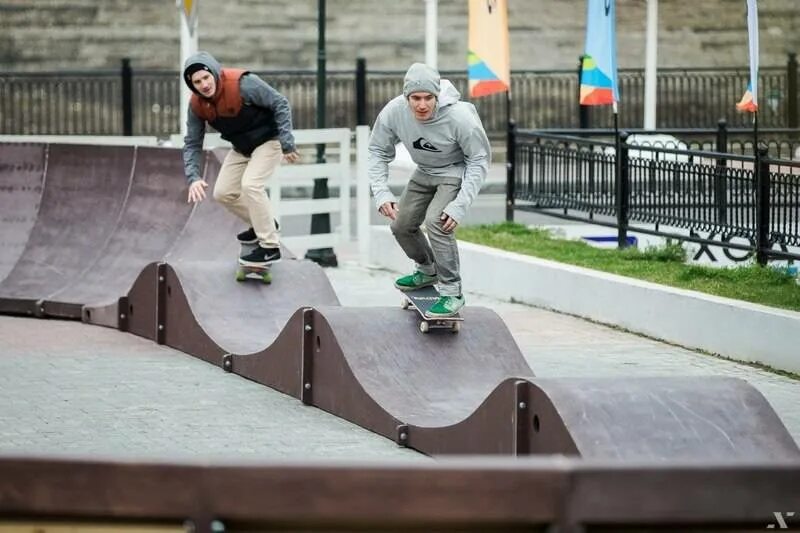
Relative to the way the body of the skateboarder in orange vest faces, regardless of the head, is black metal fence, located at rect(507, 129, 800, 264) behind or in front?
behind

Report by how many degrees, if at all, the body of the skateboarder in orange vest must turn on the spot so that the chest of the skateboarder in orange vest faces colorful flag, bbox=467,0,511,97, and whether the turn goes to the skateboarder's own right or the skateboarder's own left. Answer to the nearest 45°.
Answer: approximately 180°

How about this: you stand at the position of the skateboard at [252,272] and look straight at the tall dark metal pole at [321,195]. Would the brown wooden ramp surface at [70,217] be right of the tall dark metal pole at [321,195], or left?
left

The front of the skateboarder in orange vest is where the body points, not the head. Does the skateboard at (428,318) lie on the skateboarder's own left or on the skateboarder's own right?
on the skateboarder's own left

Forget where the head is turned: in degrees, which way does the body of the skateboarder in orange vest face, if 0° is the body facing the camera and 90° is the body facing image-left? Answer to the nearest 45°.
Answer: approximately 45°

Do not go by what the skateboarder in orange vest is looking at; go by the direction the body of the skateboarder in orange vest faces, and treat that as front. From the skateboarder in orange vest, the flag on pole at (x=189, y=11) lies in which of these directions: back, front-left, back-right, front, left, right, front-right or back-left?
back-right

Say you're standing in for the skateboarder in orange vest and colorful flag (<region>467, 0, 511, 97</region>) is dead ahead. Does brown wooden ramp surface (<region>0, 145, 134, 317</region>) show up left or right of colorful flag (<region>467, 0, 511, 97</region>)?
left

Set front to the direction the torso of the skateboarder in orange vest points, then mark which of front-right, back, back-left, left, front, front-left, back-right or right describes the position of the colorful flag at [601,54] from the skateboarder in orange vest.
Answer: back

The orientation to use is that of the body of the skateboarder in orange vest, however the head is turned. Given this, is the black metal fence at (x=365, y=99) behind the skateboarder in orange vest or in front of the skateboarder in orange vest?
behind
